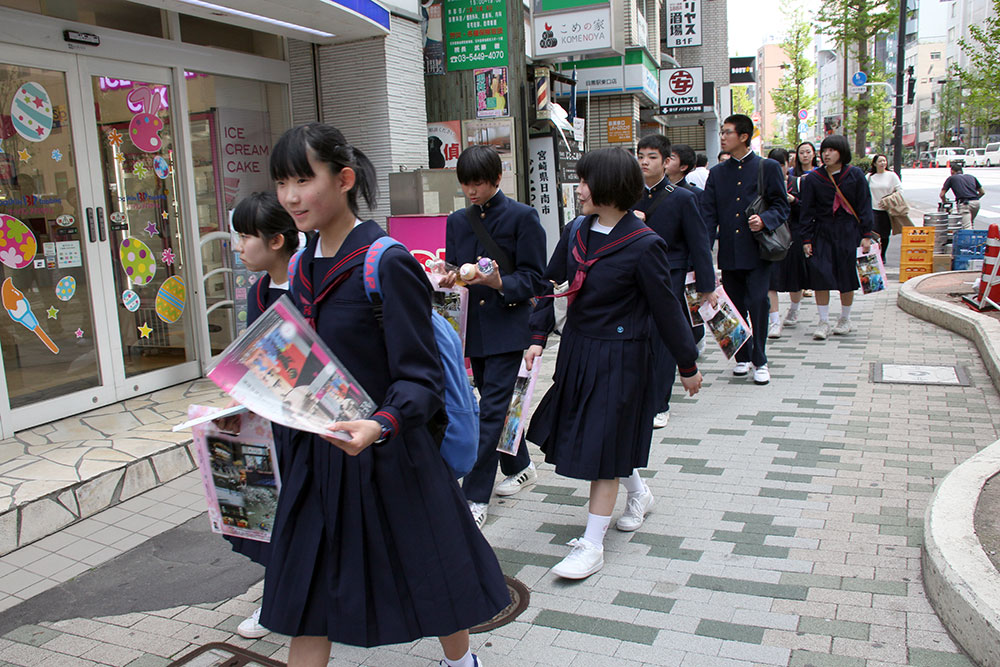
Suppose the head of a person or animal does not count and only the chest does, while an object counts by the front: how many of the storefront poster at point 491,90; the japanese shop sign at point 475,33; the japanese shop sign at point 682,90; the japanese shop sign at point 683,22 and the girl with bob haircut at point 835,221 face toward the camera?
5

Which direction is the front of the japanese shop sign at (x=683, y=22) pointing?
toward the camera

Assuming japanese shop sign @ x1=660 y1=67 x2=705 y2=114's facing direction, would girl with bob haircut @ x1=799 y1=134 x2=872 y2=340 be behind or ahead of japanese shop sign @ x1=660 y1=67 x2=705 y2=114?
ahead

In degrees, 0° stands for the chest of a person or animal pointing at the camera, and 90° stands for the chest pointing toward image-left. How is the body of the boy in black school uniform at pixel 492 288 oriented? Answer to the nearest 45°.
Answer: approximately 45°

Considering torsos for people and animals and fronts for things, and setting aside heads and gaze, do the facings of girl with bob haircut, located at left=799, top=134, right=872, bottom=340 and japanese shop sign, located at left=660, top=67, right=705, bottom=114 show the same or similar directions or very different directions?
same or similar directions

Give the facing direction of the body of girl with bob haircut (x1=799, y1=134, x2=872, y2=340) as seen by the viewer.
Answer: toward the camera

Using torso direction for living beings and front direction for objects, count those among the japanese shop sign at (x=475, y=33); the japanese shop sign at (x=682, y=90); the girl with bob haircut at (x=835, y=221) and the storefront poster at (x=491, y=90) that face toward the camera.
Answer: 4

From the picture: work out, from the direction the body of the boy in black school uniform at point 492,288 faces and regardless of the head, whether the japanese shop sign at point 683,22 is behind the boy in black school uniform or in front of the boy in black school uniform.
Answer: behind

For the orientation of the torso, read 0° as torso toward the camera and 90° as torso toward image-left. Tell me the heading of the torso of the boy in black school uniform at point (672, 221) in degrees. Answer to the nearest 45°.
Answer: approximately 45°

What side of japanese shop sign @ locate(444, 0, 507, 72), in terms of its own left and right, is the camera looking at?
front

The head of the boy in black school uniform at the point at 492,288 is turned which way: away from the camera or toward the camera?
toward the camera

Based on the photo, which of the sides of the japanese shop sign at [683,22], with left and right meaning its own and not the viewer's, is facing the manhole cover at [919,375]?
front

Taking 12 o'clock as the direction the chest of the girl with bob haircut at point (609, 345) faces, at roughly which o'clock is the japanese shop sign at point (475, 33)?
The japanese shop sign is roughly at 4 o'clock from the girl with bob haircut.

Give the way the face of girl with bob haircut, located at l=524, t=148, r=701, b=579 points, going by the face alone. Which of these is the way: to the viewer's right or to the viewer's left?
to the viewer's left

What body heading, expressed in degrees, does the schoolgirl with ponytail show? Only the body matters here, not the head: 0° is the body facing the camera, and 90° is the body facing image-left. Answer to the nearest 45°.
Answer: approximately 45°
